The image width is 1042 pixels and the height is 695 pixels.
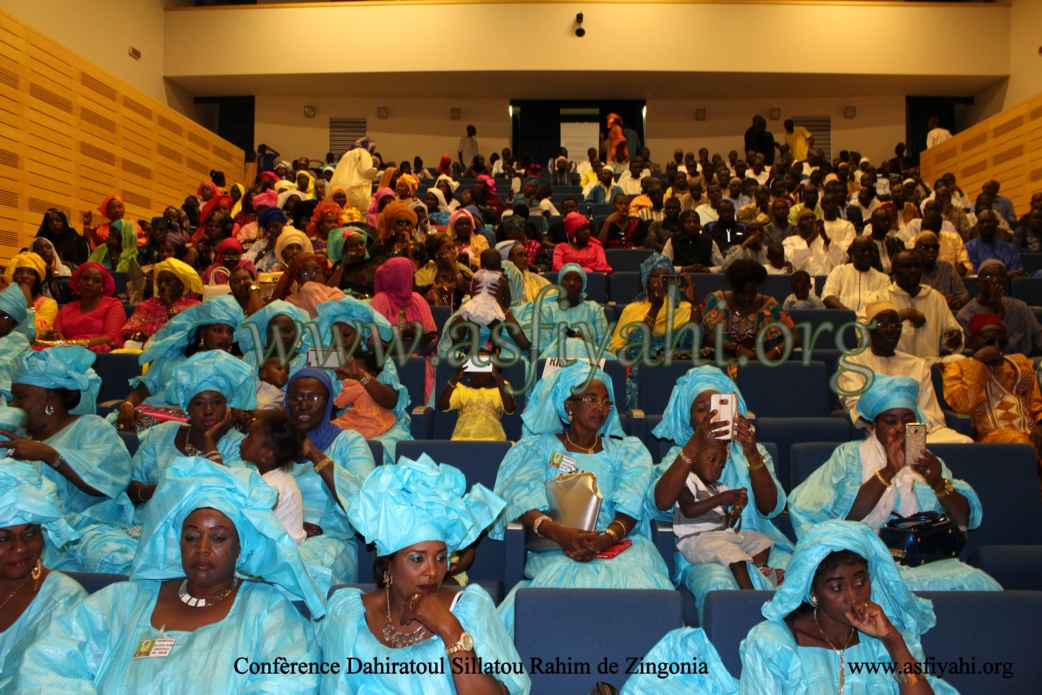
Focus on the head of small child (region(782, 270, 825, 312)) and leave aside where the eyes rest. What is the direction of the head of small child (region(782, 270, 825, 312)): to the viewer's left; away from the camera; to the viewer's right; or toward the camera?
toward the camera

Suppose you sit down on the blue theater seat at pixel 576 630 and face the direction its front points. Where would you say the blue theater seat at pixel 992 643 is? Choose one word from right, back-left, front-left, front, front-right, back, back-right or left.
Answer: left

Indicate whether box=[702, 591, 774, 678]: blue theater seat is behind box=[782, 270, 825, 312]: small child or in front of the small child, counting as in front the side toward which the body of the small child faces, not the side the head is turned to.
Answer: in front

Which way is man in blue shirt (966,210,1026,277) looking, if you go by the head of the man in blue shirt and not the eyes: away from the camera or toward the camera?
toward the camera

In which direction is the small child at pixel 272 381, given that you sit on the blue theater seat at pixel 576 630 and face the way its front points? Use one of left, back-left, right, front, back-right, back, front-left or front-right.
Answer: back-right

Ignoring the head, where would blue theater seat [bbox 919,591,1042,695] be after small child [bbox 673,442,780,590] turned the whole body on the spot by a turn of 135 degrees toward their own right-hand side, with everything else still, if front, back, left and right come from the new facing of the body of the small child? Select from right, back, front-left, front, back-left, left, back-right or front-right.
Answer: back-left

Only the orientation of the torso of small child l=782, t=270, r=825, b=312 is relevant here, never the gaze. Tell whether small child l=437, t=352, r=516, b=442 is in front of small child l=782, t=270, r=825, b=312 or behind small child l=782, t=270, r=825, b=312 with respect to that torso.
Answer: in front

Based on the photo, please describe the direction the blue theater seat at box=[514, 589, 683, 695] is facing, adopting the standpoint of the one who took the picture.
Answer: facing the viewer

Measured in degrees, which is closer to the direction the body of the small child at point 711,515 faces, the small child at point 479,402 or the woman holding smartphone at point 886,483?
the woman holding smartphone

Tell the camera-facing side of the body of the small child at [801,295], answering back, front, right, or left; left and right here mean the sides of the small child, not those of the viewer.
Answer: front

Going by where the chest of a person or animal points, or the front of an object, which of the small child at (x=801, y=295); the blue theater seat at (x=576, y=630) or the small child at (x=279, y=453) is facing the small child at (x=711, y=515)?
the small child at (x=801, y=295)

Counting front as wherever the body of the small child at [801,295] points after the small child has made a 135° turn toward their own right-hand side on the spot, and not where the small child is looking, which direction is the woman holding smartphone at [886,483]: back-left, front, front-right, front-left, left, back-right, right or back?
back-left

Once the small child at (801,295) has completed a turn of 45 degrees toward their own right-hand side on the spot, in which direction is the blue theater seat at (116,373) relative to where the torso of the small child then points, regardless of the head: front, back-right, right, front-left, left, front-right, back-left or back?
front

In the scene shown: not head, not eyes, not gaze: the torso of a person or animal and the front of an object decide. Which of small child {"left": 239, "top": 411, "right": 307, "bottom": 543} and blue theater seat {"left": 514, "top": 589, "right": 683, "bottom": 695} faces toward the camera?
the blue theater seat

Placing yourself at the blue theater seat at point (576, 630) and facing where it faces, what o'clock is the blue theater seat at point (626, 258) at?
the blue theater seat at point (626, 258) is roughly at 6 o'clock from the blue theater seat at point (576, 630).
